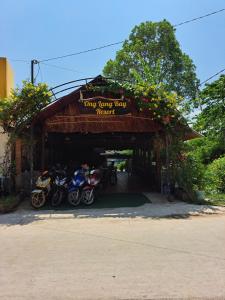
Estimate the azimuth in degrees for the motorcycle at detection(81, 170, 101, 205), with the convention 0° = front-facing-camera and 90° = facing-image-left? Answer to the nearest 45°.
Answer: approximately 45°

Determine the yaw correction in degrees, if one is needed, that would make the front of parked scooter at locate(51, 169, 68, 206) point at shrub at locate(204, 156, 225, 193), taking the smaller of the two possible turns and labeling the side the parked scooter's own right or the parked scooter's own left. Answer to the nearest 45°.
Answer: approximately 135° to the parked scooter's own left

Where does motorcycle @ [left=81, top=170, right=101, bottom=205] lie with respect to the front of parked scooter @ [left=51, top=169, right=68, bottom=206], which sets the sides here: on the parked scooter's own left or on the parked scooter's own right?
on the parked scooter's own left
